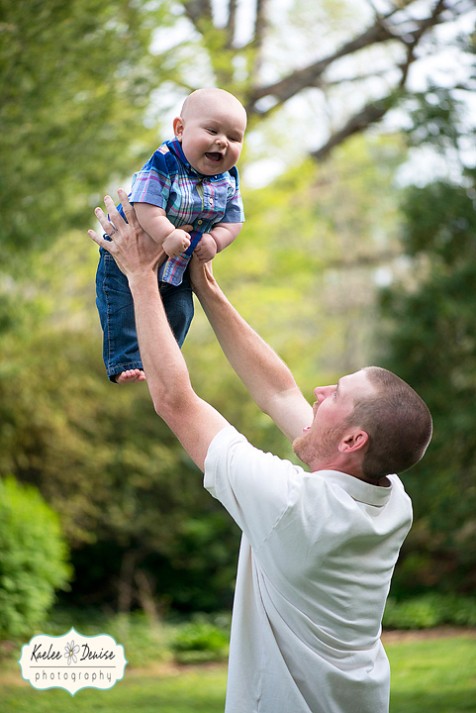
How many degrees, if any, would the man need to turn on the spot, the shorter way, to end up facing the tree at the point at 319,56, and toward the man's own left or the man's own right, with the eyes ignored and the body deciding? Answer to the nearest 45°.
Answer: approximately 45° to the man's own right

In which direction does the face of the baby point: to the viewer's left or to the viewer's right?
to the viewer's right

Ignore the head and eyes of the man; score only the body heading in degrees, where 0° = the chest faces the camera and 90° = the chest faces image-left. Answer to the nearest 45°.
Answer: approximately 135°

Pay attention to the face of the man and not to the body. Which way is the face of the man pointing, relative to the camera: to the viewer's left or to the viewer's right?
to the viewer's left

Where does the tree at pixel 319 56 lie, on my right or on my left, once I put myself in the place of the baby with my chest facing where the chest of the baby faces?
on my left
